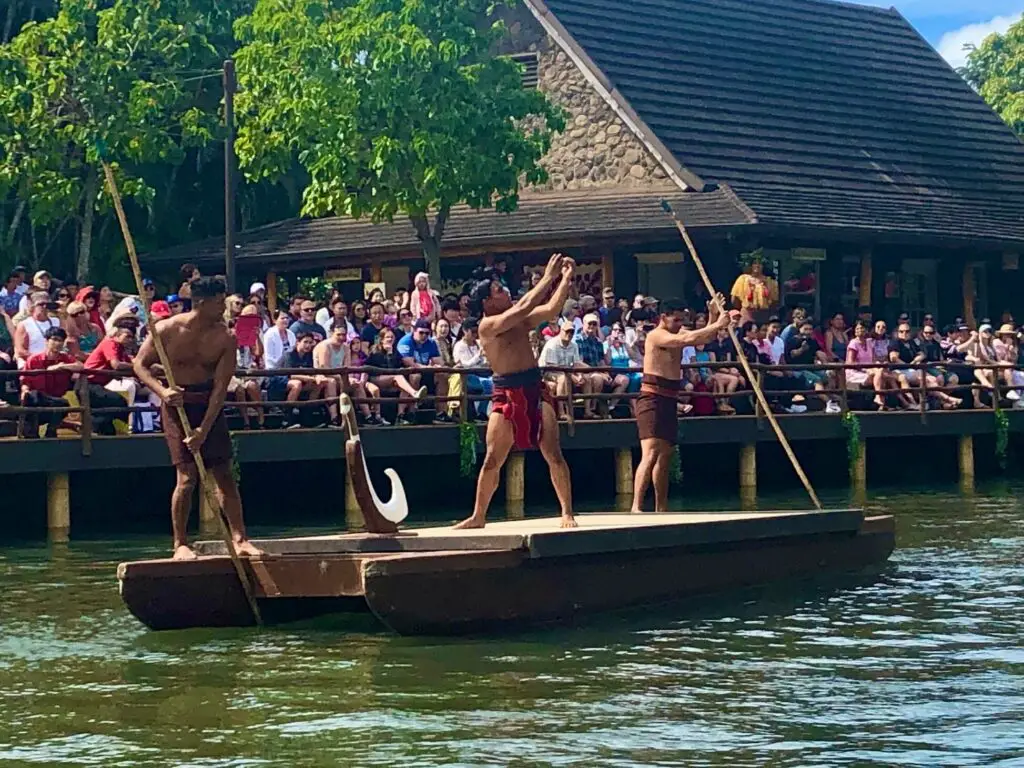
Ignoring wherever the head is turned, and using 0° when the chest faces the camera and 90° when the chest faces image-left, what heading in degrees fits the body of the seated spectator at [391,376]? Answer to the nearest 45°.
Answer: approximately 315°

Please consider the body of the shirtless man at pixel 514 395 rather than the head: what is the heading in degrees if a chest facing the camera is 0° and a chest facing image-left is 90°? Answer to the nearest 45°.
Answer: approximately 315°

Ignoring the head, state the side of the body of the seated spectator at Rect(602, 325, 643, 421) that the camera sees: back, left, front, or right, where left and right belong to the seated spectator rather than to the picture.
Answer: front

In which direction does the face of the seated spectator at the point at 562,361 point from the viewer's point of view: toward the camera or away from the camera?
toward the camera

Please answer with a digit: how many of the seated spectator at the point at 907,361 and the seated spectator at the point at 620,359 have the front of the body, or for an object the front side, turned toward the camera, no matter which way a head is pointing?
2

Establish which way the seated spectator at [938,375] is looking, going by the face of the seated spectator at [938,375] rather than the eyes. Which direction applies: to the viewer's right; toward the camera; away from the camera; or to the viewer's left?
toward the camera

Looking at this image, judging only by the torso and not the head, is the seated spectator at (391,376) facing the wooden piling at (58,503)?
no

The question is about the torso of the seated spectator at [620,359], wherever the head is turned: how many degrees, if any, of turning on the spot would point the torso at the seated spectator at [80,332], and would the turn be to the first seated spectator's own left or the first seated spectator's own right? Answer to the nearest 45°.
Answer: approximately 45° to the first seated spectator's own right

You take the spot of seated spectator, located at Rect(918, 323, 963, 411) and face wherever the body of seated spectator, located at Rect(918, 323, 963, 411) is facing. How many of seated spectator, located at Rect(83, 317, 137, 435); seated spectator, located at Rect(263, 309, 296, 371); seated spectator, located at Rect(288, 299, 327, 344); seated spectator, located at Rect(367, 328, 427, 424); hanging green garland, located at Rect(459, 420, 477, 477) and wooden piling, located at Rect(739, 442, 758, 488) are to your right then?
6

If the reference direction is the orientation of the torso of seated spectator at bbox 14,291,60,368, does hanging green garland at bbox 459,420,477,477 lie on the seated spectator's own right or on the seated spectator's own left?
on the seated spectator's own left

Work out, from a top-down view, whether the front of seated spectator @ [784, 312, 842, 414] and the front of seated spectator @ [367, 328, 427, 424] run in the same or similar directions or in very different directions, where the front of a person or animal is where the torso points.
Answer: same or similar directions

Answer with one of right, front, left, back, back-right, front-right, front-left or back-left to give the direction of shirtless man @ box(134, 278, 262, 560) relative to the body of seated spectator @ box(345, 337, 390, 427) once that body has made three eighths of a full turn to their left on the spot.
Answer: back

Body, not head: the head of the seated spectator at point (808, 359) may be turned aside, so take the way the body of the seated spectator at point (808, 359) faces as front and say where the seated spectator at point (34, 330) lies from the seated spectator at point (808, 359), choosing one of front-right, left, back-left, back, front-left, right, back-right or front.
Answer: right

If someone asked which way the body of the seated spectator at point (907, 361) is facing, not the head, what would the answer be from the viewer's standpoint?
toward the camera

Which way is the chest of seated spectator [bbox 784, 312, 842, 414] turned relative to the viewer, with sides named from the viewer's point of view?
facing the viewer and to the right of the viewer

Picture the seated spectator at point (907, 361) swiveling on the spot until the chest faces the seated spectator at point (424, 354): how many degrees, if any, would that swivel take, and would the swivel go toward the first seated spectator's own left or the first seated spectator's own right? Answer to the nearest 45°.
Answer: approximately 45° to the first seated spectator's own right
